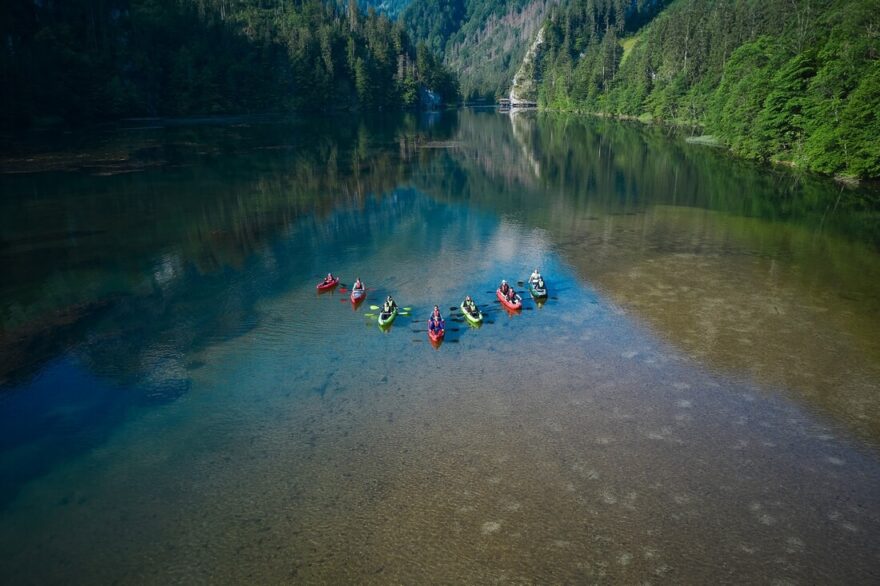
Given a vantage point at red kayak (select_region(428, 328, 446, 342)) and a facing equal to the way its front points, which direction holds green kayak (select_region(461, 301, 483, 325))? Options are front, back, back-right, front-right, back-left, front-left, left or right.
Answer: back-left

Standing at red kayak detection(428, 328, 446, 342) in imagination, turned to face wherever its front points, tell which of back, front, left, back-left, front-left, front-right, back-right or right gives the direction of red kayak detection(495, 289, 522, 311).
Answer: back-left

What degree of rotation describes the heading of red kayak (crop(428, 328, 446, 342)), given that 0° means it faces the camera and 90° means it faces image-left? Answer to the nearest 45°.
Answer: approximately 0°

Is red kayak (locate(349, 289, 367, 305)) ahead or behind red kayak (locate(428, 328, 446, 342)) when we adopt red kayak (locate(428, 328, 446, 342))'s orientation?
behind

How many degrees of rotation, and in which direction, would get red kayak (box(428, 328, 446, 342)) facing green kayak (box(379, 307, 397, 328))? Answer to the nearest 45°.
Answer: approximately 135° to its right

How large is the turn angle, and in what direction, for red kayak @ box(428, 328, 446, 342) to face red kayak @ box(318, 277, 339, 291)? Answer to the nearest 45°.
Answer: approximately 135° to its right
